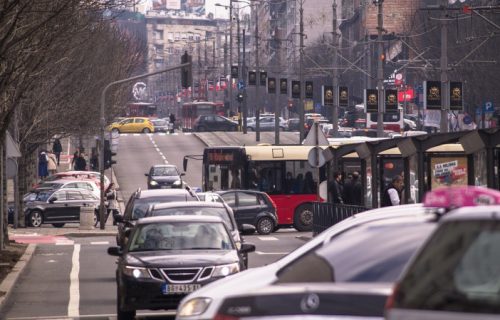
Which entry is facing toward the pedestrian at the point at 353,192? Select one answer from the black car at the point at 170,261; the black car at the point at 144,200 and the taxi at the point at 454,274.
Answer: the taxi

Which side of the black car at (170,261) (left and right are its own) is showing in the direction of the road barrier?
back

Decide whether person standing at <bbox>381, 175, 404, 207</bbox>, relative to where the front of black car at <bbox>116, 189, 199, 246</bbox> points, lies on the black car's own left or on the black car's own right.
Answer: on the black car's own left

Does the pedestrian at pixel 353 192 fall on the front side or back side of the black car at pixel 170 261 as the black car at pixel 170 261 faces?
on the back side

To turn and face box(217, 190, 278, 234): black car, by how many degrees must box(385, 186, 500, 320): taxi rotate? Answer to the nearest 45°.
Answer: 0° — it already faces it

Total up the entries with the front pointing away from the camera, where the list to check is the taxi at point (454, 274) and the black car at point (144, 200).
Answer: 1

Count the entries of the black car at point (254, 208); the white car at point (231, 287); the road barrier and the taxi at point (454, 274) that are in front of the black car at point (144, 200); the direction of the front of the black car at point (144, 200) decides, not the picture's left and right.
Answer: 2

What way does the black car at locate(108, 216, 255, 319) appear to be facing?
toward the camera

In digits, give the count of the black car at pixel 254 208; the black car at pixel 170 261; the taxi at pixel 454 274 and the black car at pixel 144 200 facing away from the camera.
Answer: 1

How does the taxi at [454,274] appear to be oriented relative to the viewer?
away from the camera
